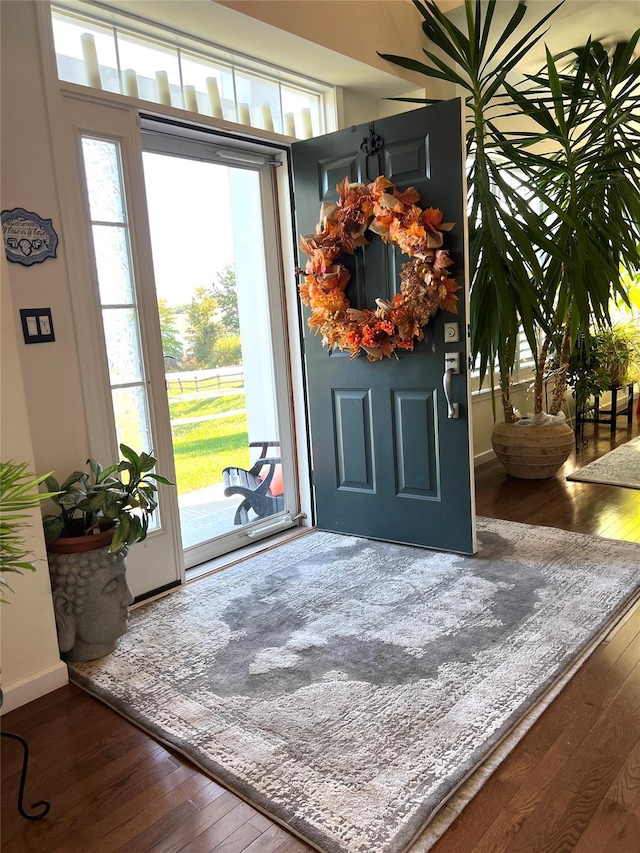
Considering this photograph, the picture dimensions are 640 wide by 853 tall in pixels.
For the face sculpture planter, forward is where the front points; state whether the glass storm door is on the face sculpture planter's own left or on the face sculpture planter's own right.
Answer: on the face sculpture planter's own left

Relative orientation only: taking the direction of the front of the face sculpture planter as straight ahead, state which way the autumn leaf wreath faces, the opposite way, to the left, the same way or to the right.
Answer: to the right

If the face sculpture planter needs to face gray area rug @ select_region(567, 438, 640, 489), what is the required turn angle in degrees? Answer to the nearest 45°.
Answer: approximately 45° to its left

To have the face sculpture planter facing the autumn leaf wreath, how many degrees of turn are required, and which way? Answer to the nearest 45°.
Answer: approximately 45° to its left

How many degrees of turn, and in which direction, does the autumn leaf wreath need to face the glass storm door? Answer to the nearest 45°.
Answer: approximately 90° to its right

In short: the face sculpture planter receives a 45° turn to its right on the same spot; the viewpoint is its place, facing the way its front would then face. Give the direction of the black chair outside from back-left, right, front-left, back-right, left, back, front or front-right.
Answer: back-left

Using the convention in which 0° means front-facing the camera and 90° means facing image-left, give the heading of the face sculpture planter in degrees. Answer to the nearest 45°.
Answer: approximately 315°

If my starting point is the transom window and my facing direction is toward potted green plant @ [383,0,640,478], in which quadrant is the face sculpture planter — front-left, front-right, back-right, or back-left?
back-right

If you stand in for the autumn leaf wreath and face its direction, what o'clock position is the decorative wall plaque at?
The decorative wall plaque is roughly at 2 o'clock from the autumn leaf wreath.

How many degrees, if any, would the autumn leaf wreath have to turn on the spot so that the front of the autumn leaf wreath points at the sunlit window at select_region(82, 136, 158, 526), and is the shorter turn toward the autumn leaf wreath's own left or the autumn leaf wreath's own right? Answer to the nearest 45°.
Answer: approximately 90° to the autumn leaf wreath's own right
